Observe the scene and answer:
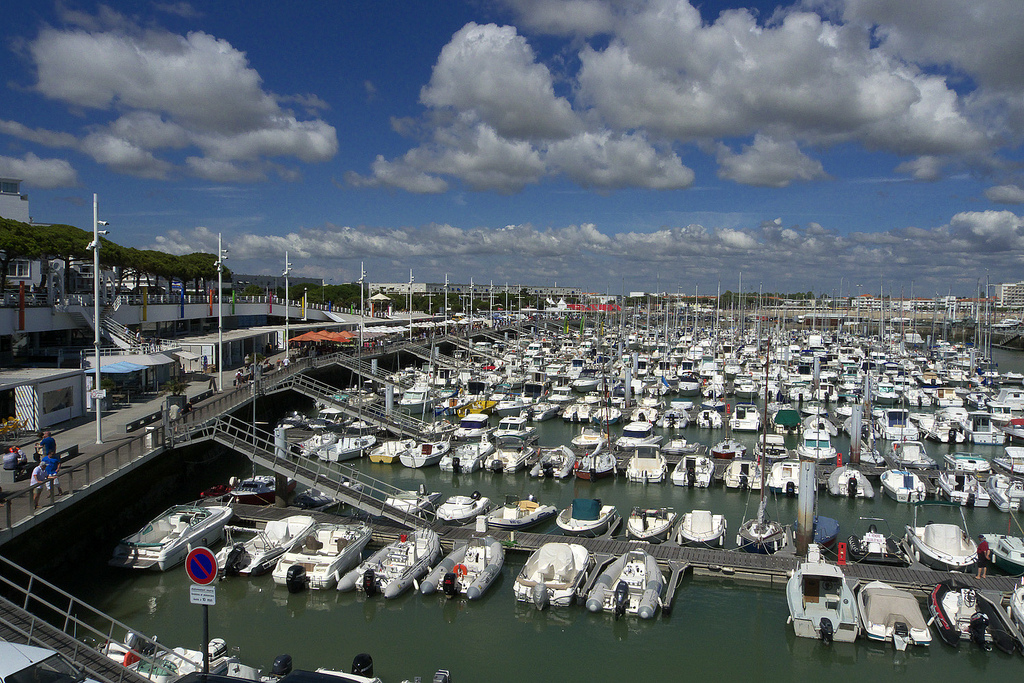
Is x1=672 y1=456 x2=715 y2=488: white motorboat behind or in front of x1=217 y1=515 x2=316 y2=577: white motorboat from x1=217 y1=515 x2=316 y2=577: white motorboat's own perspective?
in front

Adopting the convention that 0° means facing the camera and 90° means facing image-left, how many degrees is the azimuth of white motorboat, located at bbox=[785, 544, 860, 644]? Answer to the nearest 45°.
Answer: approximately 180°

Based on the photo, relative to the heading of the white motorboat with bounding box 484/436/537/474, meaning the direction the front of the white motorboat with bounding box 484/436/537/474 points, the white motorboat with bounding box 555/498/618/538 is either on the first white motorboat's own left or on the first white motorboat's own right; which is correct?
on the first white motorboat's own right

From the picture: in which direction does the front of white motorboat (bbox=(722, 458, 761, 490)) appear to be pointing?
away from the camera

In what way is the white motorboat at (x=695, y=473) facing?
away from the camera

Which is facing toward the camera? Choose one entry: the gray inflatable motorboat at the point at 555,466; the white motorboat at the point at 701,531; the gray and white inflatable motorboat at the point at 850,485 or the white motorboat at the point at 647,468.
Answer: the white motorboat at the point at 701,531

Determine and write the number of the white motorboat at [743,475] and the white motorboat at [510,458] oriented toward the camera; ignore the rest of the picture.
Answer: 0

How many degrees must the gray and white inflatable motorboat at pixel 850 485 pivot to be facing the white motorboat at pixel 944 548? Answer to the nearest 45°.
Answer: approximately 180°
